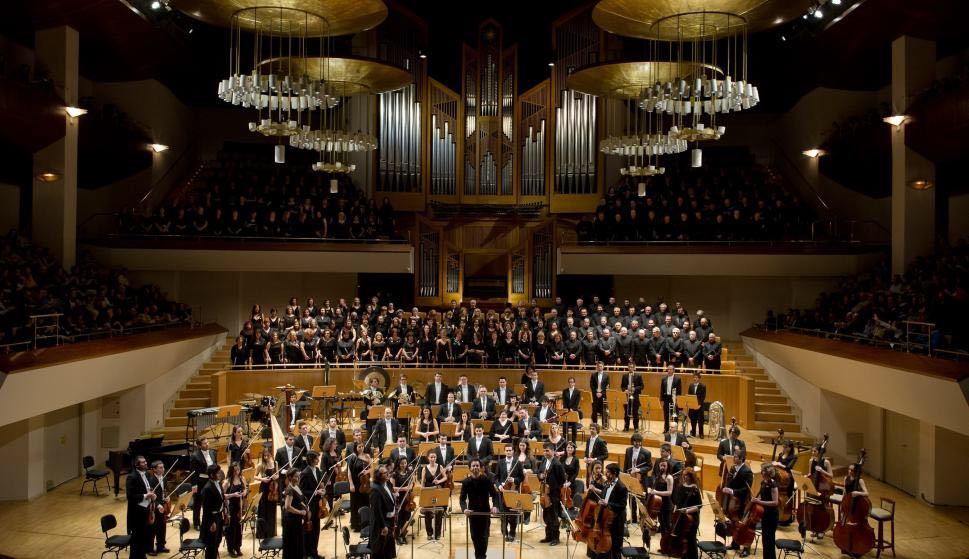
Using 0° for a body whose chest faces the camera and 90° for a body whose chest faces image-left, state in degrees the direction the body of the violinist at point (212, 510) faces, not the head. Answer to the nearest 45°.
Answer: approximately 315°

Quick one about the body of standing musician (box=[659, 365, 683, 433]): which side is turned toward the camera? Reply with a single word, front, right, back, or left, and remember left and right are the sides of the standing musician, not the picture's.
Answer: front

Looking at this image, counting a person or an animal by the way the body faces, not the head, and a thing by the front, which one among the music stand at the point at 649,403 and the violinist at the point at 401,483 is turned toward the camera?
the violinist

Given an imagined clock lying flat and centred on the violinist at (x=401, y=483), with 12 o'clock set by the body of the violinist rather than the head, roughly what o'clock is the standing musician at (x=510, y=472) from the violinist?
The standing musician is roughly at 8 o'clock from the violinist.

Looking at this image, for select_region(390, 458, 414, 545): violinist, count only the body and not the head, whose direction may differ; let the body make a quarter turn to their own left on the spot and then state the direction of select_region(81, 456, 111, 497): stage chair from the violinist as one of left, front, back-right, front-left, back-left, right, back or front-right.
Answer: back-left

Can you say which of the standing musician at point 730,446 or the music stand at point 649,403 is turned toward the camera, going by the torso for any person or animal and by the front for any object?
the standing musician

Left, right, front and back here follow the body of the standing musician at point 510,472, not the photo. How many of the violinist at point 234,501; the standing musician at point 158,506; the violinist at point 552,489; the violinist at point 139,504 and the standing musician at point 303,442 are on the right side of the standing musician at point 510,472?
4

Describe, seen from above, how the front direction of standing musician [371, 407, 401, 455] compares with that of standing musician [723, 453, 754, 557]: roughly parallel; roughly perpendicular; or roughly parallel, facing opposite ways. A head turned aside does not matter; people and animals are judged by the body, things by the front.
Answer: roughly perpendicular

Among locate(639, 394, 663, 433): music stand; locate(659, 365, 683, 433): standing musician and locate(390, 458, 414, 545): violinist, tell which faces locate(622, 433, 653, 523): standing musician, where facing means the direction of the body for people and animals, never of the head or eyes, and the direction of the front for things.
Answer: locate(659, 365, 683, 433): standing musician

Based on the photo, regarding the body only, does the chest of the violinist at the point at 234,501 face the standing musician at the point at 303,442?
no

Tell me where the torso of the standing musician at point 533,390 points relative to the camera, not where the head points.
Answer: toward the camera

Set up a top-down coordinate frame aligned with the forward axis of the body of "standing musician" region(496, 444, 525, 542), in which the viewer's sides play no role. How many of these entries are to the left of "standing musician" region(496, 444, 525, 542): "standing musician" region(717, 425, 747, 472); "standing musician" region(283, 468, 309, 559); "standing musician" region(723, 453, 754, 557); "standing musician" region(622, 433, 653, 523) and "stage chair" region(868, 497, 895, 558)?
4

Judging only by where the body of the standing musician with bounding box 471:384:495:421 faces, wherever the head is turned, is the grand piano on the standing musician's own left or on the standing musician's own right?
on the standing musician's own right

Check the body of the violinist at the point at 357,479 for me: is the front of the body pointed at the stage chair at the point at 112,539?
no

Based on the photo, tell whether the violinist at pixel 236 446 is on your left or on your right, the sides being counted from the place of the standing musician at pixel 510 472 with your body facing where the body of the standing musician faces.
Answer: on your right
